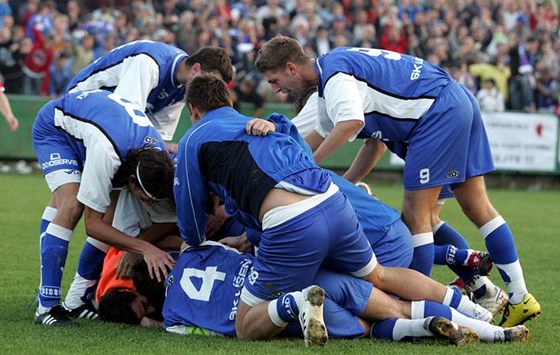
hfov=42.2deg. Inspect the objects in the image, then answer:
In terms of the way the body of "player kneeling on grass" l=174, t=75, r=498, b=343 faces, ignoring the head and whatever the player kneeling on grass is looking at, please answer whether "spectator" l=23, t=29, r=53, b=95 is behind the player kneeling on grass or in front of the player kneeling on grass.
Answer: in front

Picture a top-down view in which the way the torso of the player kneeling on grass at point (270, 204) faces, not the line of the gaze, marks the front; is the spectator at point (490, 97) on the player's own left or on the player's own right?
on the player's own right

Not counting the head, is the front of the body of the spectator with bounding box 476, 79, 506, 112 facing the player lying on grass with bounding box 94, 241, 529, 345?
yes

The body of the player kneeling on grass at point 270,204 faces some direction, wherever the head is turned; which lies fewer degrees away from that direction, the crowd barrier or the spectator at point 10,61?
the spectator

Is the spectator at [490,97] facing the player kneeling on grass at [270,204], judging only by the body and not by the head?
yes

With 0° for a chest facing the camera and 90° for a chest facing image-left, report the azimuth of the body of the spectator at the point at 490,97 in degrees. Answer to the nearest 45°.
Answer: approximately 0°

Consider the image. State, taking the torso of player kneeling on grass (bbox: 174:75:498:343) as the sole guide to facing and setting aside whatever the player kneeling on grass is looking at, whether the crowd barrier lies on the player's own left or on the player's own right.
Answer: on the player's own right

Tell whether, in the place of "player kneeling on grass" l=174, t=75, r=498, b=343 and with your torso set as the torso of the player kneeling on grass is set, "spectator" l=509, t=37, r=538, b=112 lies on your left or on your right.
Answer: on your right

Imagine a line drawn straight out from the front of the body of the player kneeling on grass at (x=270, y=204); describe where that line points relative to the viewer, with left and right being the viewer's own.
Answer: facing away from the viewer and to the left of the viewer

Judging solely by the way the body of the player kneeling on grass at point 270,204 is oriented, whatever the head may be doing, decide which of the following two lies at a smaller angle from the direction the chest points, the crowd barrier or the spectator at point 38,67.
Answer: the spectator

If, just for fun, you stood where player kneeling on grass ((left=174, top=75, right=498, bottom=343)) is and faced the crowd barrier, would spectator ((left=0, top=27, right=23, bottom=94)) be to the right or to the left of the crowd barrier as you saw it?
left

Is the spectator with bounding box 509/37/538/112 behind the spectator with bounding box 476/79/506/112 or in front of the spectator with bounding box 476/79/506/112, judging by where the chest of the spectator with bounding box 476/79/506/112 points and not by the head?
behind

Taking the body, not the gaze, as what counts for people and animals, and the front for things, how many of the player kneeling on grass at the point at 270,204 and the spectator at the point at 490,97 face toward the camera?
1
